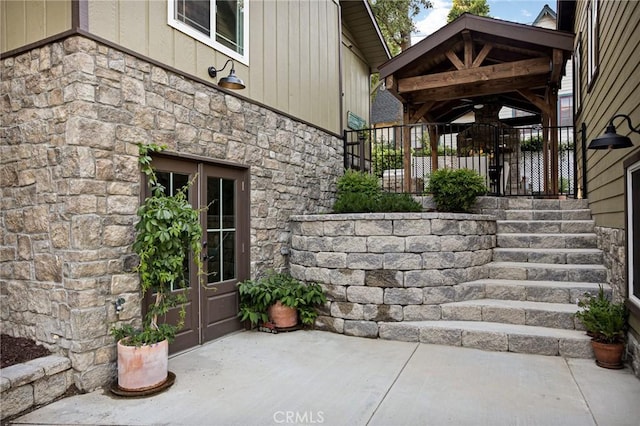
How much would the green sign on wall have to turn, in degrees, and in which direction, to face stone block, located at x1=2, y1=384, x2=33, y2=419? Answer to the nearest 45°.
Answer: approximately 45° to its right

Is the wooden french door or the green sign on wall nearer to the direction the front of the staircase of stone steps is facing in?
the wooden french door

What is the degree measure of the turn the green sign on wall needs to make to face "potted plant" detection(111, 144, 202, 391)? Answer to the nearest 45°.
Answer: approximately 45° to its right

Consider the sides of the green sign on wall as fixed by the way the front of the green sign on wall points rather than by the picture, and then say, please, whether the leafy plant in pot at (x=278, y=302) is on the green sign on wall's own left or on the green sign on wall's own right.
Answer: on the green sign on wall's own right

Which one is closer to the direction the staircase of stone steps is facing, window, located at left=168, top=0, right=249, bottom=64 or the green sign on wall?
the window

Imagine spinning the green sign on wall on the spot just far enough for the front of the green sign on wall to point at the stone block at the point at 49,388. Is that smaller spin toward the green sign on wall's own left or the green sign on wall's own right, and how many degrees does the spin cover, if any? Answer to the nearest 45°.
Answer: approximately 45° to the green sign on wall's own right

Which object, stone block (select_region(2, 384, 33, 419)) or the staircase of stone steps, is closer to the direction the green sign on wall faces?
the staircase of stone steps

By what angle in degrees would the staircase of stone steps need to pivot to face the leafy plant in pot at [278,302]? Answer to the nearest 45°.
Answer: approximately 90° to its right

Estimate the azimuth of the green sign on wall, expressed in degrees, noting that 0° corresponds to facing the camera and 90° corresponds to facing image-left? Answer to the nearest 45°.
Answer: approximately 315°

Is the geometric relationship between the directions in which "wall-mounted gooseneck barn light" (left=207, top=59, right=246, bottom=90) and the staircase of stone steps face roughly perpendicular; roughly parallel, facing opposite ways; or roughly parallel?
roughly perpendicular

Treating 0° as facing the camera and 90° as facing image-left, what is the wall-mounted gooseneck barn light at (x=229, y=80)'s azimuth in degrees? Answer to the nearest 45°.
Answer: approximately 315°

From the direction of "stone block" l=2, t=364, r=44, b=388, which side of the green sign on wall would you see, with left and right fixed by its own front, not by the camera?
right
